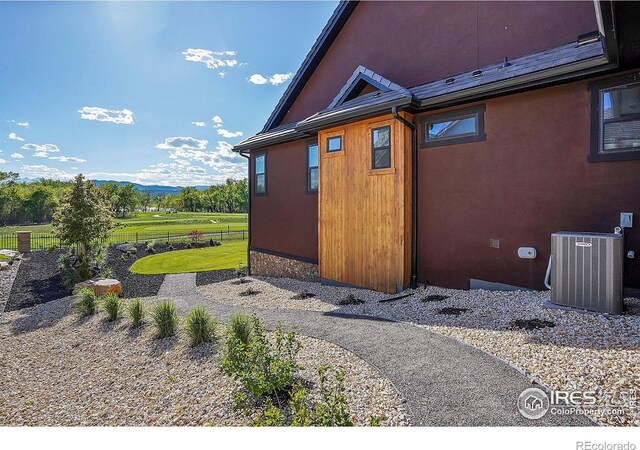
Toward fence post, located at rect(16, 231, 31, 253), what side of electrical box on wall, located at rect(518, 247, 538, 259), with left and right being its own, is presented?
right

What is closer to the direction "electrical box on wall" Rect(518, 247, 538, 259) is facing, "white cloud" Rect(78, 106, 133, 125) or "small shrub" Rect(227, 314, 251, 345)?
the small shrub

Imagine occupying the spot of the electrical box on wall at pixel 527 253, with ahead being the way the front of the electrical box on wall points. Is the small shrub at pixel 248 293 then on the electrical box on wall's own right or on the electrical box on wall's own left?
on the electrical box on wall's own right

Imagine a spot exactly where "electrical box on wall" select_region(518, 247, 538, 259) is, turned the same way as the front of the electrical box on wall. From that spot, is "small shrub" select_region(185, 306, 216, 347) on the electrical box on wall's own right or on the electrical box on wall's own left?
on the electrical box on wall's own right

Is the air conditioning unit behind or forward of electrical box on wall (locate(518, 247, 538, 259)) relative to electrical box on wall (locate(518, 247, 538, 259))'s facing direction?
forward

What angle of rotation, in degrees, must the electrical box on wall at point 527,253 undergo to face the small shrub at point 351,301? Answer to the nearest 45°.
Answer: approximately 90° to its right

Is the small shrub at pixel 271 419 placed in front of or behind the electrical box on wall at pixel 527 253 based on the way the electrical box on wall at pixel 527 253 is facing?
in front

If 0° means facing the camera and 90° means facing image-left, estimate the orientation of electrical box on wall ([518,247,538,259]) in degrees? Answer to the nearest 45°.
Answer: approximately 0°

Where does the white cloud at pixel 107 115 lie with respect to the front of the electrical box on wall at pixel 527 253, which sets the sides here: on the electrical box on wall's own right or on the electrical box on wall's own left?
on the electrical box on wall's own right

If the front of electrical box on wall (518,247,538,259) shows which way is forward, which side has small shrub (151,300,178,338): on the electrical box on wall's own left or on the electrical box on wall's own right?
on the electrical box on wall's own right

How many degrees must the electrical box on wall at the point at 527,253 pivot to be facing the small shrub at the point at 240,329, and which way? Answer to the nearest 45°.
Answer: approximately 45° to its right
